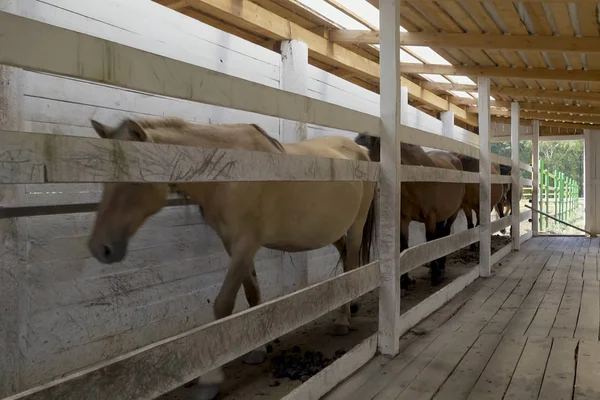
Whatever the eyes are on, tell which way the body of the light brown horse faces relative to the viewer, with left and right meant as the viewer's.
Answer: facing the viewer and to the left of the viewer

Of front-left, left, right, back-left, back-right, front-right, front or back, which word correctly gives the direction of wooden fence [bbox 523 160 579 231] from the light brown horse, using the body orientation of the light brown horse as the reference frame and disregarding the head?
back

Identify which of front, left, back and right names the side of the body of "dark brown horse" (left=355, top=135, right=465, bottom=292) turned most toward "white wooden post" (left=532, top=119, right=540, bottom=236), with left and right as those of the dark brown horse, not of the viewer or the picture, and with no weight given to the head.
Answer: back

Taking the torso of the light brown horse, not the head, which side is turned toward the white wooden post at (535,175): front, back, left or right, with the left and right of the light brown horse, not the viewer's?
back

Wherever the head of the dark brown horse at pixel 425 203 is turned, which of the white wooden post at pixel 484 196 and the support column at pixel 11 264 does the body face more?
the support column

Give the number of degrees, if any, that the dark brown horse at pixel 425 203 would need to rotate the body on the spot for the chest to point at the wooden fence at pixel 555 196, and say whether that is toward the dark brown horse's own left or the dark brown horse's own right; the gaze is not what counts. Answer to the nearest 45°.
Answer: approximately 135° to the dark brown horse's own right

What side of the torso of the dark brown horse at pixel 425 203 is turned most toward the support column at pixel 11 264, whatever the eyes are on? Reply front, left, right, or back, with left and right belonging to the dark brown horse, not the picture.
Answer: front

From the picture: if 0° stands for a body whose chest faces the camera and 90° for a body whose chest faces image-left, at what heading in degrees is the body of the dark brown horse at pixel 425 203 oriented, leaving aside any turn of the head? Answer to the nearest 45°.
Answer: approximately 45°

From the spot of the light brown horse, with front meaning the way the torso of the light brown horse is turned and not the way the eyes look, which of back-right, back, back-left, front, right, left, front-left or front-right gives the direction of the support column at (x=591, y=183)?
back

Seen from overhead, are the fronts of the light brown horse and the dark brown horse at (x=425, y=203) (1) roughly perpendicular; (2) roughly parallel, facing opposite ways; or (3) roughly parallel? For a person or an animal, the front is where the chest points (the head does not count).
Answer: roughly parallel

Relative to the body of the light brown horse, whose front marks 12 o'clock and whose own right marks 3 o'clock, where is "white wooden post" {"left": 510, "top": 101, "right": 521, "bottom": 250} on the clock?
The white wooden post is roughly at 6 o'clock from the light brown horse.

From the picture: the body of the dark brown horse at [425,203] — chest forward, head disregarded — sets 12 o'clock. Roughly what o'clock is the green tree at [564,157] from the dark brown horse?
The green tree is roughly at 5 o'clock from the dark brown horse.

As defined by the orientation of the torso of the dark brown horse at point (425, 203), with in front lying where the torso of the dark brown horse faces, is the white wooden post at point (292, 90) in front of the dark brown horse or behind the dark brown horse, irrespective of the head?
in front

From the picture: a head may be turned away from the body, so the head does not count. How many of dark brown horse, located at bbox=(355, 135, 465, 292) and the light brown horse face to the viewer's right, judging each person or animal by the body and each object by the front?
0
